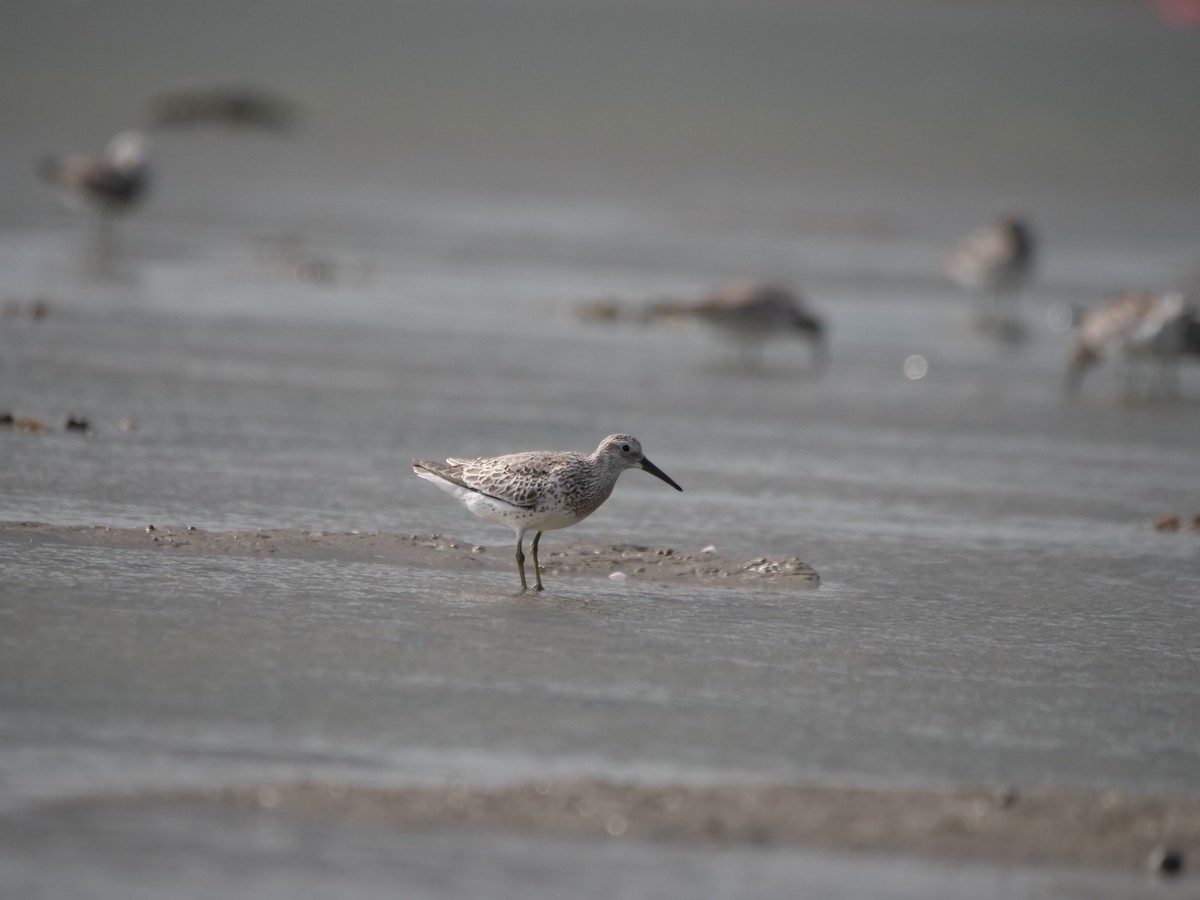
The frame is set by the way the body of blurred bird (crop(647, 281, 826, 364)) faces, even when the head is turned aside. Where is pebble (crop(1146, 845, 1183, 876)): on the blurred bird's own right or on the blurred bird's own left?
on the blurred bird's own right

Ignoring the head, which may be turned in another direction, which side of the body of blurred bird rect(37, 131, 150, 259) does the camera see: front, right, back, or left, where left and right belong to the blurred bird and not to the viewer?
right

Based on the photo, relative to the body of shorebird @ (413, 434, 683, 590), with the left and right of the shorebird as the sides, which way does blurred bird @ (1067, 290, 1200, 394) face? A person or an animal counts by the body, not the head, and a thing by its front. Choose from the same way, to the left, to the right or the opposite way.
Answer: the opposite way

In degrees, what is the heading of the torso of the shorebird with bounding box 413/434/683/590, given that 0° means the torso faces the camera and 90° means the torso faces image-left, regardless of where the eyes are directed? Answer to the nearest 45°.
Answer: approximately 270°

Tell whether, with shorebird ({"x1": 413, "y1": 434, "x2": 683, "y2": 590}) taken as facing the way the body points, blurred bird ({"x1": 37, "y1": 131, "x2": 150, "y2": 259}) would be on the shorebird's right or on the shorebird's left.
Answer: on the shorebird's left

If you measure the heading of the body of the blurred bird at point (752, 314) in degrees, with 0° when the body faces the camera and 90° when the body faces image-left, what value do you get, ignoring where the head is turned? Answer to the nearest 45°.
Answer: approximately 270°

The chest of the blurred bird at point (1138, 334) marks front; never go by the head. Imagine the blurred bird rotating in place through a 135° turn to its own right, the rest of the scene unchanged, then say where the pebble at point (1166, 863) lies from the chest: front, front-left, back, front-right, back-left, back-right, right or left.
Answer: back-right

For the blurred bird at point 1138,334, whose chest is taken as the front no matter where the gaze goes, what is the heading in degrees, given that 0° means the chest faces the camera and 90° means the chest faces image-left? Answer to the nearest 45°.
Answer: approximately 90°

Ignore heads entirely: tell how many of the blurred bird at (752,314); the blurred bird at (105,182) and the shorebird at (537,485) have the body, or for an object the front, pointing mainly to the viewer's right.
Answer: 3

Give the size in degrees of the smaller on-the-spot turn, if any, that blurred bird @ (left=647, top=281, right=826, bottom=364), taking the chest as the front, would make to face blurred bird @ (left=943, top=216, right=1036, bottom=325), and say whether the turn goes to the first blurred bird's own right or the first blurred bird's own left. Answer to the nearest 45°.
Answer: approximately 45° to the first blurred bird's own left

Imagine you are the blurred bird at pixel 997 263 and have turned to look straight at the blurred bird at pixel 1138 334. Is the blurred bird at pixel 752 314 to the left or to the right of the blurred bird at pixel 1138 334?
right
